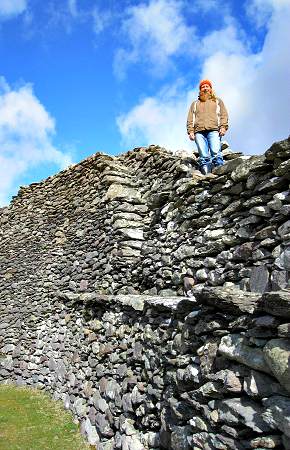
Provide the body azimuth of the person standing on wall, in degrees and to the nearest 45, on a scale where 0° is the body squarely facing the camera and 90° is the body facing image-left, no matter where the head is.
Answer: approximately 0°
